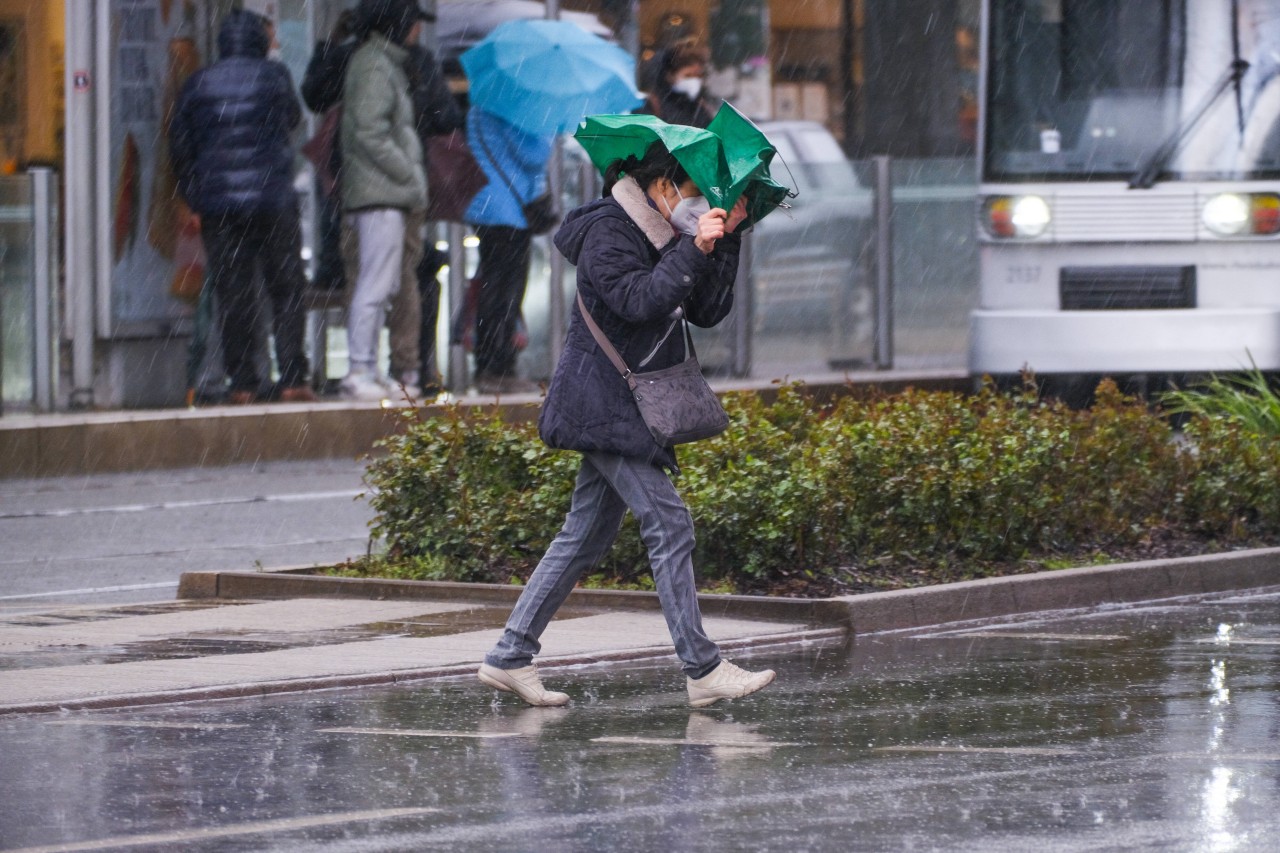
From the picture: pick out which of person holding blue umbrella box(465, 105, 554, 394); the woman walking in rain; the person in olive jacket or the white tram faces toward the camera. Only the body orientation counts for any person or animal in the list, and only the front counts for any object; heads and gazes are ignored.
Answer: the white tram

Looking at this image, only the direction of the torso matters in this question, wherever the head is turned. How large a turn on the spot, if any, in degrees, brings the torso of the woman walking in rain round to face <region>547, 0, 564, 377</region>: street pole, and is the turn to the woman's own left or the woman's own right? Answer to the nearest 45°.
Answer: approximately 90° to the woman's own left
